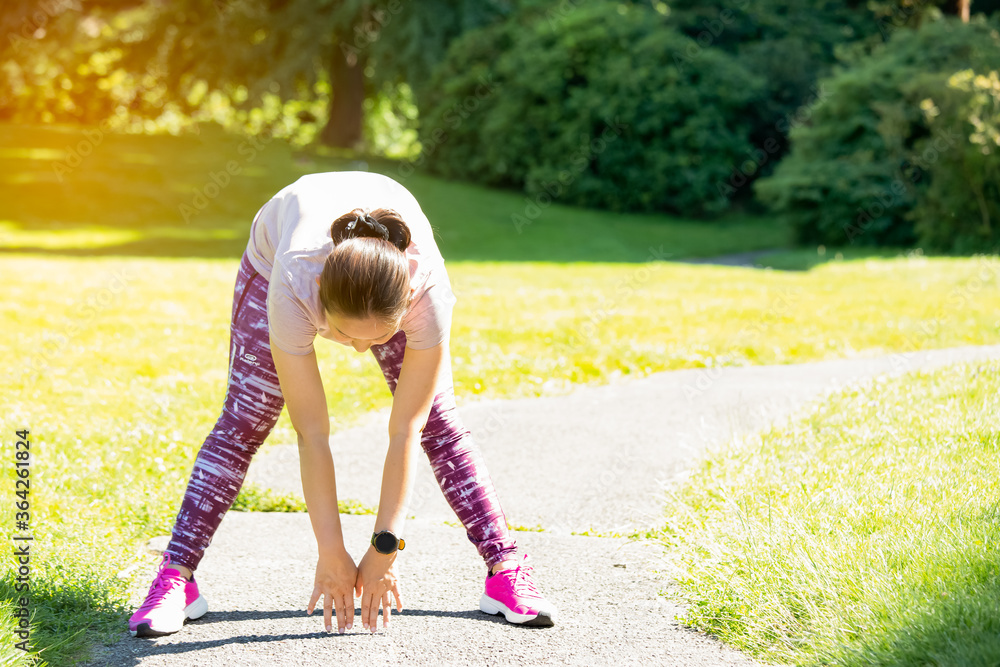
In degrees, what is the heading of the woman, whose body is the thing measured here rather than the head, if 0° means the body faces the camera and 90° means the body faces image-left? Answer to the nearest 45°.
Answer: approximately 0°

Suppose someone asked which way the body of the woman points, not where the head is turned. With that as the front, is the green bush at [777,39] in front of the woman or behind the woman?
behind

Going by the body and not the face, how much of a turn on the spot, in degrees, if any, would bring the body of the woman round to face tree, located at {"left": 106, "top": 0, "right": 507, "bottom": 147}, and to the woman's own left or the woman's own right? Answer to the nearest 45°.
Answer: approximately 180°

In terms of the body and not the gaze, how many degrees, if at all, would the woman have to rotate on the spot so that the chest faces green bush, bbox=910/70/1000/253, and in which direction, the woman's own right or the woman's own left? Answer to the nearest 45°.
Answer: approximately 135° to the woman's own left
